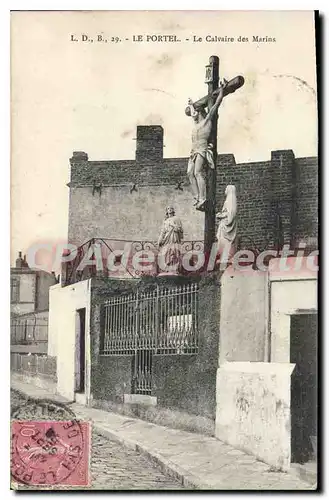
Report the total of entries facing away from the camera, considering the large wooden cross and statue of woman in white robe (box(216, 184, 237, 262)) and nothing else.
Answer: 0

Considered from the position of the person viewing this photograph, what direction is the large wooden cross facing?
facing the viewer and to the left of the viewer

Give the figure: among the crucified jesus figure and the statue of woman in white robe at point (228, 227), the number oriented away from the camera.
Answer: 0
